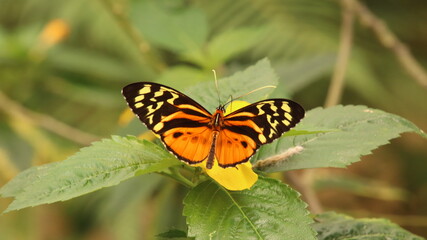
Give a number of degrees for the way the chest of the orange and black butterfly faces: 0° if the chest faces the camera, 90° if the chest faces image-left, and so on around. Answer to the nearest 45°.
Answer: approximately 180°
